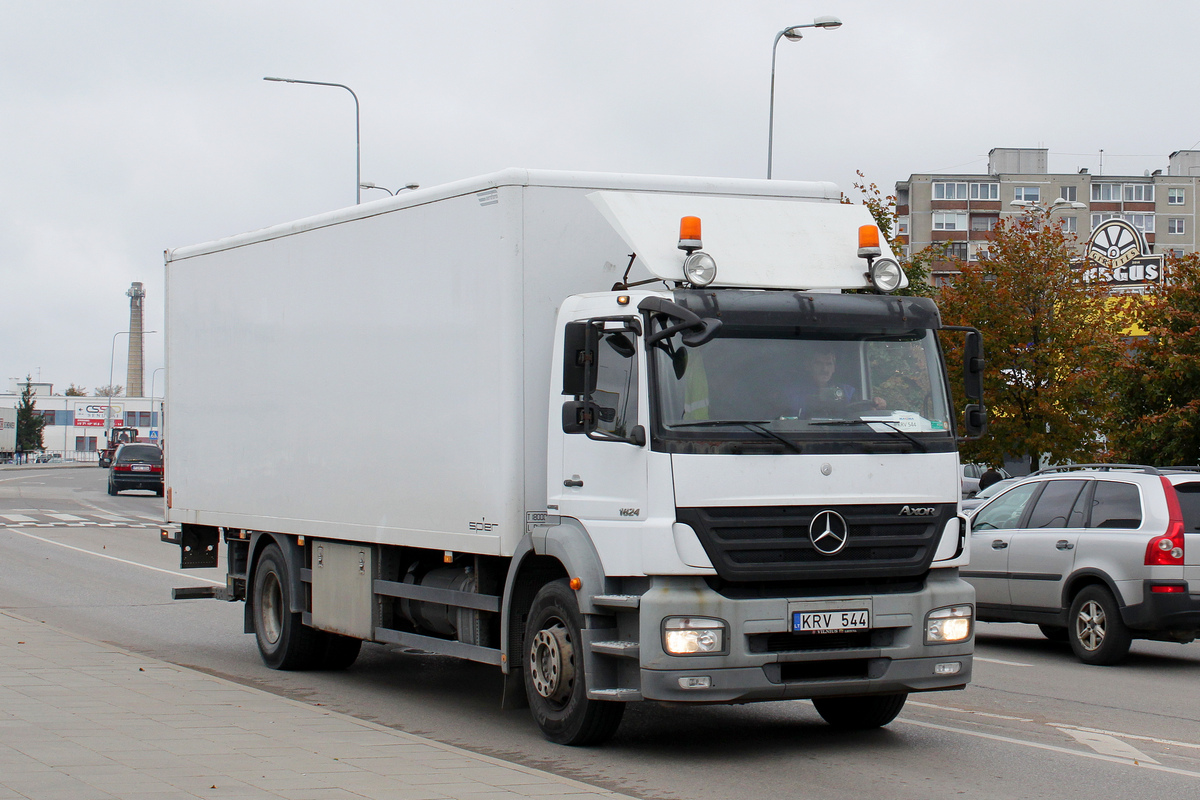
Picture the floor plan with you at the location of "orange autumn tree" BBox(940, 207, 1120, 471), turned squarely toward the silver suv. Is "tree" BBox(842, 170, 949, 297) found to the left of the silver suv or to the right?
right

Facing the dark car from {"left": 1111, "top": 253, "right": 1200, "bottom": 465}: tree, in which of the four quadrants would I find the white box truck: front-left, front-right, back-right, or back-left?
back-left

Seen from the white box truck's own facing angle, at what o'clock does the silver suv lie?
The silver suv is roughly at 9 o'clock from the white box truck.

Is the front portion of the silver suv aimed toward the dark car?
yes

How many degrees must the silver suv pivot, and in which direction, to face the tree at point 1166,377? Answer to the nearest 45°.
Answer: approximately 45° to its right

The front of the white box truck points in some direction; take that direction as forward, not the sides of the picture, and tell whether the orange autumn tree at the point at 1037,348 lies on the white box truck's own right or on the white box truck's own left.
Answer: on the white box truck's own left

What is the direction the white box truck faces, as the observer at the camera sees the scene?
facing the viewer and to the right of the viewer

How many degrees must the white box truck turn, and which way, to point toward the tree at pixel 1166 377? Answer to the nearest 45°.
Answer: approximately 90° to its left

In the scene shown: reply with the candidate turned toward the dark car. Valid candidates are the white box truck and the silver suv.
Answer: the silver suv

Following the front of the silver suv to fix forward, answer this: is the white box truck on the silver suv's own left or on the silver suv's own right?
on the silver suv's own left

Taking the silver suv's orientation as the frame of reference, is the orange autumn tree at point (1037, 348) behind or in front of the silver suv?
in front

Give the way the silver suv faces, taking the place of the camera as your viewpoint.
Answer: facing away from the viewer and to the left of the viewer

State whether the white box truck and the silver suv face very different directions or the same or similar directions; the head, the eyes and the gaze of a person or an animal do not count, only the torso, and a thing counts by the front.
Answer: very different directions
